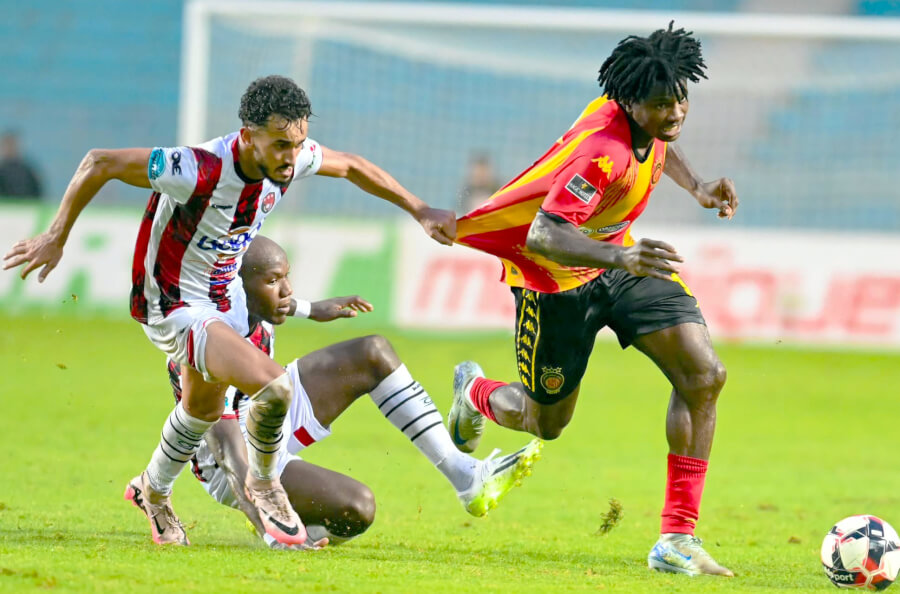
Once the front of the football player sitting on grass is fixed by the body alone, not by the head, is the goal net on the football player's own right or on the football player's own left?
on the football player's own left

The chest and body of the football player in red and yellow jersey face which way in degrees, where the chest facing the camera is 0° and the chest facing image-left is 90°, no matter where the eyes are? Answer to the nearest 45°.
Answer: approximately 315°

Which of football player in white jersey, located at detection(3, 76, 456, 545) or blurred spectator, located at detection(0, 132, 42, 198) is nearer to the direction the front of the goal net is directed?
the football player in white jersey

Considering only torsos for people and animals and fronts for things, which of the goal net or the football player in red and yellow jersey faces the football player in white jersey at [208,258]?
the goal net

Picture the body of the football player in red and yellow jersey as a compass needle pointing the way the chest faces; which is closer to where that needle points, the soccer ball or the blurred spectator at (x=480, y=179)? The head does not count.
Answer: the soccer ball

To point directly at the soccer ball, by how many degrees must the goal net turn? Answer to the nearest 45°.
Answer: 0° — it already faces it

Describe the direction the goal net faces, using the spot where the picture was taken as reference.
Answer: facing the viewer

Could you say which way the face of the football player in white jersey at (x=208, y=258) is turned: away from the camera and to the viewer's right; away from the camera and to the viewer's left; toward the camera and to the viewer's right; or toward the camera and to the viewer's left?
toward the camera and to the viewer's right

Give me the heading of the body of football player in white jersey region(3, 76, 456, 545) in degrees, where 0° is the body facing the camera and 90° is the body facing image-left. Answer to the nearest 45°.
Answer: approximately 315°

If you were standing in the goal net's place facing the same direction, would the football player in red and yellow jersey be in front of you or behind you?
in front

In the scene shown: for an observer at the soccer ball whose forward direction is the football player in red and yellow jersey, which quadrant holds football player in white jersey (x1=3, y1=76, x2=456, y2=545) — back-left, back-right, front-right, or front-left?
front-left
